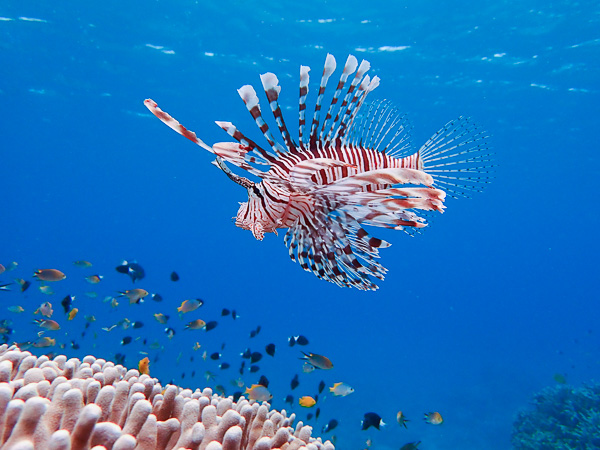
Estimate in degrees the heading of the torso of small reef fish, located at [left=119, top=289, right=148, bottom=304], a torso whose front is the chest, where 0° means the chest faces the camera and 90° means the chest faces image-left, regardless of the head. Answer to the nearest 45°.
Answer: approximately 270°

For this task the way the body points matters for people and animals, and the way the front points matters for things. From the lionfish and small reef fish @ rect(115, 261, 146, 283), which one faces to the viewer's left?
the lionfish

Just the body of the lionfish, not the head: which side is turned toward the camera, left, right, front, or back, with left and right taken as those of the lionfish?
left

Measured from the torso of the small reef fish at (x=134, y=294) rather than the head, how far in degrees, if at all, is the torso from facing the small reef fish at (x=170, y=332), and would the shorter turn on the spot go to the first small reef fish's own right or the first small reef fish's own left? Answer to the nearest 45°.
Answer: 0° — it already faces it

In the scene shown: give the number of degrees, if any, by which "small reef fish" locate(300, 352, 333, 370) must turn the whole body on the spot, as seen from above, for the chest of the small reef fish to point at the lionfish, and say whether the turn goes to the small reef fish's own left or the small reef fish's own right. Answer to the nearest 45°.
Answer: approximately 90° to the small reef fish's own right

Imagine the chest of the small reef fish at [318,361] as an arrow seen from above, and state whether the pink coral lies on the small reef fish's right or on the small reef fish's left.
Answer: on the small reef fish's right

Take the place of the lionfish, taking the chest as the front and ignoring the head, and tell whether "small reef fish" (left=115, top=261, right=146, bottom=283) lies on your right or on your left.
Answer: on your right

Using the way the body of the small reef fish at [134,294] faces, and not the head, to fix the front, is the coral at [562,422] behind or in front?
in front

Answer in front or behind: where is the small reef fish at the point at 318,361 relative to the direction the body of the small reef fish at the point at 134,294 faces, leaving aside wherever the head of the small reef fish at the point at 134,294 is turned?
in front

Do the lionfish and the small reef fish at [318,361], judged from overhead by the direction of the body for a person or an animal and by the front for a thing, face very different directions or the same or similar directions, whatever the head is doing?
very different directions

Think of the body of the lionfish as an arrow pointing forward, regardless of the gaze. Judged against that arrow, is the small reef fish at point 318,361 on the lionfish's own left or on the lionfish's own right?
on the lionfish's own right

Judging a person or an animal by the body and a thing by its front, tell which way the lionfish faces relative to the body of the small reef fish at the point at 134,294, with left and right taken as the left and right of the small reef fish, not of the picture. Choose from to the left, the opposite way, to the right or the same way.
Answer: the opposite way
